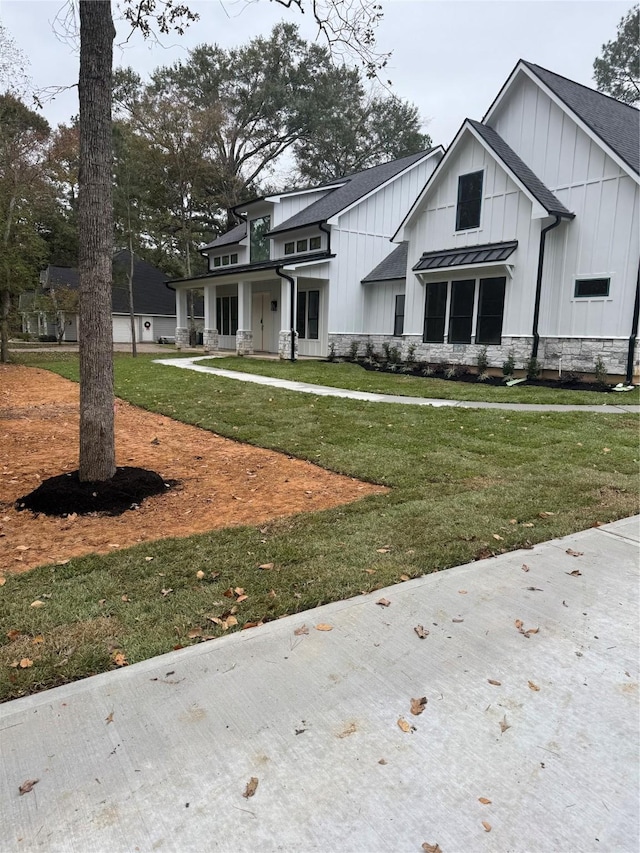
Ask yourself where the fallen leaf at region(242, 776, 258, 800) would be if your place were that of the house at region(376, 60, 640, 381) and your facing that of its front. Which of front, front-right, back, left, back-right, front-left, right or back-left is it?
front-left

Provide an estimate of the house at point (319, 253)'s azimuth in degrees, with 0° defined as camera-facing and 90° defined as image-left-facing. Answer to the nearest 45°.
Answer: approximately 45°

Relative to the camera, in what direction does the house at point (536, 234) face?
facing the viewer and to the left of the viewer

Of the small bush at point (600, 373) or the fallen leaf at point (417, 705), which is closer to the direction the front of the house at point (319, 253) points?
the fallen leaf

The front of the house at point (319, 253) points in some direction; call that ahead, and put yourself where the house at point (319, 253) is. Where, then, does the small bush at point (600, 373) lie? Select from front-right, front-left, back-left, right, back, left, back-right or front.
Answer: left

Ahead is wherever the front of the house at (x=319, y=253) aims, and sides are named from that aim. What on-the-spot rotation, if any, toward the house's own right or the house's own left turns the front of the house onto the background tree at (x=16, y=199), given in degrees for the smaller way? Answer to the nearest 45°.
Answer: approximately 45° to the house's own right

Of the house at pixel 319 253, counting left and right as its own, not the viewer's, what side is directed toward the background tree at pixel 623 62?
back

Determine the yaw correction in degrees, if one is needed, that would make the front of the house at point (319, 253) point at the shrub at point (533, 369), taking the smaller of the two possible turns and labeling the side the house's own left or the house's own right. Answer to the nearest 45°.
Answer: approximately 90° to the house's own left

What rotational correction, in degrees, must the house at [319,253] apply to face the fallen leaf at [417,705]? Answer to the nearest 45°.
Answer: approximately 45° to its left

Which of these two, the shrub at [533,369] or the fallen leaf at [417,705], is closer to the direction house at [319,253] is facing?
the fallen leaf
